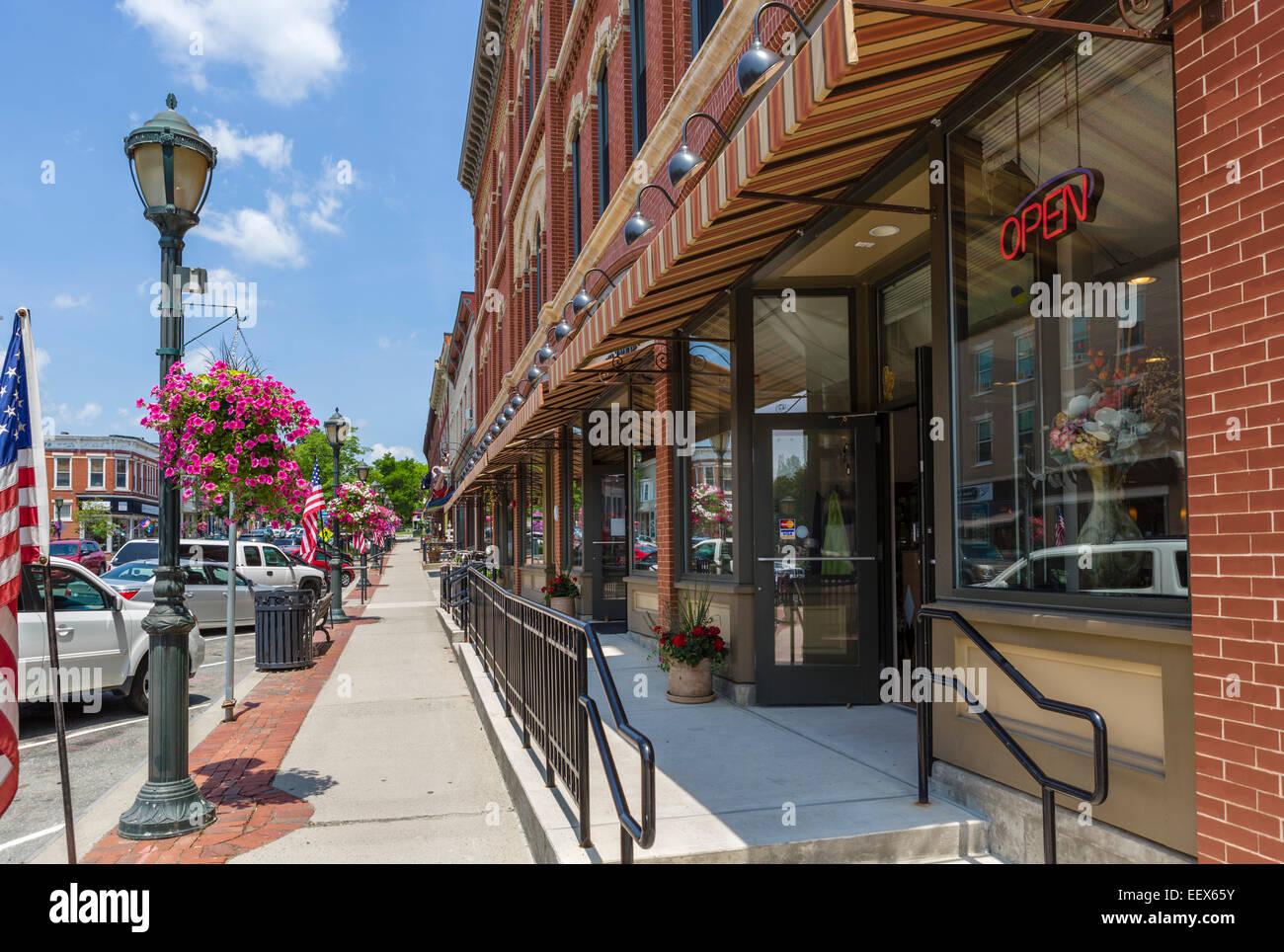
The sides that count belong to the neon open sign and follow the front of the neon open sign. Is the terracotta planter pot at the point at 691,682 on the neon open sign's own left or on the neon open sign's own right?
on the neon open sign's own right

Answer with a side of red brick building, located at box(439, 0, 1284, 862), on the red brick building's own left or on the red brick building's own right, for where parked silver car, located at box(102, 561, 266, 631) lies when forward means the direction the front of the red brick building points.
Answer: on the red brick building's own right

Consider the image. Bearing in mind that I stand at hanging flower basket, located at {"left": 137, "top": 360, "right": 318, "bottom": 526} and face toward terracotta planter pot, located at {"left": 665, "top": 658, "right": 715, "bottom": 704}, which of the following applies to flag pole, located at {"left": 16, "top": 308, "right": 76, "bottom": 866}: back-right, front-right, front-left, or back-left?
back-right

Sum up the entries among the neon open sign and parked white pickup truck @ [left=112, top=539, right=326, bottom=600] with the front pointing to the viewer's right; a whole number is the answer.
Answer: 1

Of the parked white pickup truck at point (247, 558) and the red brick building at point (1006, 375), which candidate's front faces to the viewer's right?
the parked white pickup truck

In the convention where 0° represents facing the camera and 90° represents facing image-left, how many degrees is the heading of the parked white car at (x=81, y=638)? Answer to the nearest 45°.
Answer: approximately 270°

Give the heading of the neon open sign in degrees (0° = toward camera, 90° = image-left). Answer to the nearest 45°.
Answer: approximately 45°

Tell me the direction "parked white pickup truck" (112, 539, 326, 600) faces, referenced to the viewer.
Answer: facing to the right of the viewer
